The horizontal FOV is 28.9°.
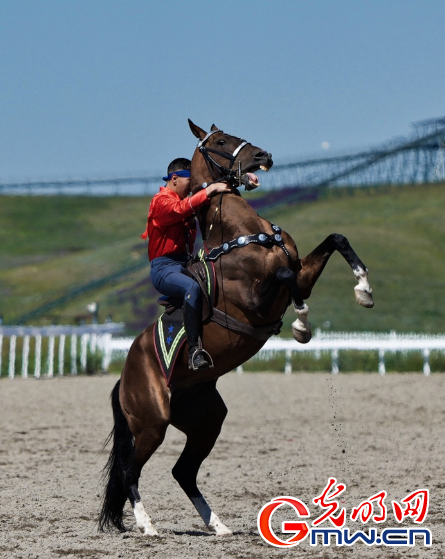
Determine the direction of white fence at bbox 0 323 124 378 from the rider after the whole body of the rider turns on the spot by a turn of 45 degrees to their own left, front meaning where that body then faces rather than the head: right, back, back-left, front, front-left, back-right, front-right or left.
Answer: front-left

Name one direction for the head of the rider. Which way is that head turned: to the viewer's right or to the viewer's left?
to the viewer's right

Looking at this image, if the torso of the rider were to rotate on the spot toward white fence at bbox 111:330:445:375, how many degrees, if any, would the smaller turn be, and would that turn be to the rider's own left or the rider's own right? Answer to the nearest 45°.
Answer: approximately 90° to the rider's own left

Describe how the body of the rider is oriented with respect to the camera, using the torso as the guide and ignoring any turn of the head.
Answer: to the viewer's right
